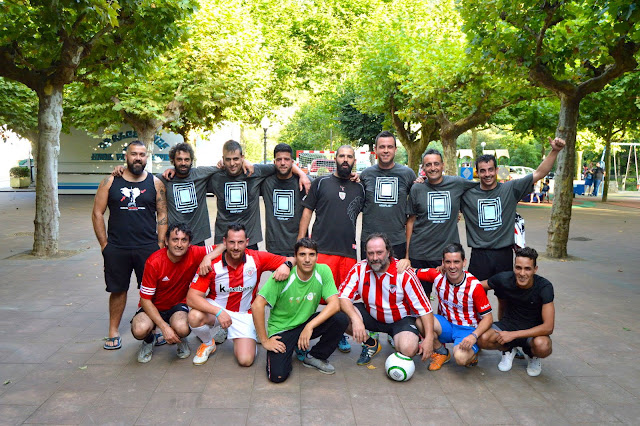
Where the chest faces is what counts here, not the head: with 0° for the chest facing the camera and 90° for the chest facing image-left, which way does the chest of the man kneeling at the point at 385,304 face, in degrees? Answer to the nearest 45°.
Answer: approximately 0°

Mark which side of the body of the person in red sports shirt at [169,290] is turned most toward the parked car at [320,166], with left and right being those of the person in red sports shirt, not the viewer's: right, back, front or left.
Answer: back

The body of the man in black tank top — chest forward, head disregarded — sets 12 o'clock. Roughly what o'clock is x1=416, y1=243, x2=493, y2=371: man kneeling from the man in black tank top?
The man kneeling is roughly at 10 o'clock from the man in black tank top.

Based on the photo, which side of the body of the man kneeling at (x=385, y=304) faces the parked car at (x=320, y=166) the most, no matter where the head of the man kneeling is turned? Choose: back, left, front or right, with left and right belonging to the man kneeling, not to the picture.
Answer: back

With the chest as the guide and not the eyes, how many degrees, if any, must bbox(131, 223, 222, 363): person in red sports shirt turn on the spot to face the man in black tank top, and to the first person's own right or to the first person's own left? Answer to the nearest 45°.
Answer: approximately 135° to the first person's own right

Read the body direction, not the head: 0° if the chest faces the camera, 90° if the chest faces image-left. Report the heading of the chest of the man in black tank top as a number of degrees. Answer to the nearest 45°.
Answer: approximately 0°

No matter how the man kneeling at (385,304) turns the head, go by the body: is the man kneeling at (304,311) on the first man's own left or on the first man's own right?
on the first man's own right

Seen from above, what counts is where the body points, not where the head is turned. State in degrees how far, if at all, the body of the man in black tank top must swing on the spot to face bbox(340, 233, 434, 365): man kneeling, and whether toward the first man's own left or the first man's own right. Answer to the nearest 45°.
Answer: approximately 45° to the first man's own left
